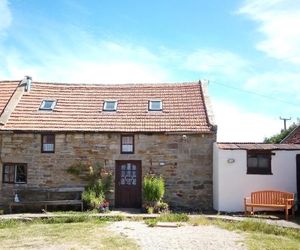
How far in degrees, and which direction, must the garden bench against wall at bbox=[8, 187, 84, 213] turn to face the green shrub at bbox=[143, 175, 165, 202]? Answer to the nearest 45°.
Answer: approximately 45° to its left

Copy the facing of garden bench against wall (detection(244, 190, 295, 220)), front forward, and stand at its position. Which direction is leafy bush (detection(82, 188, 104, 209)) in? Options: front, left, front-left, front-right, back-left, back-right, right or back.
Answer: front-right

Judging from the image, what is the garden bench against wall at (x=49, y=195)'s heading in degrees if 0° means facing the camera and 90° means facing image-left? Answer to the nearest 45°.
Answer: approximately 0°

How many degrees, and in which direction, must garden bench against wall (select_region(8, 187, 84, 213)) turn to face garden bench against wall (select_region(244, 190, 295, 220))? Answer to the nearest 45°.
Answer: approximately 45° to its left

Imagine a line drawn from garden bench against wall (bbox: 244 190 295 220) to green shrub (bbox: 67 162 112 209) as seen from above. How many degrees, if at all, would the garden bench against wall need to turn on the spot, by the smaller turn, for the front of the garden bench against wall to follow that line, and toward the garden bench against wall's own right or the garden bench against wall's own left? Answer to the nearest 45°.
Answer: approximately 45° to the garden bench against wall's own right

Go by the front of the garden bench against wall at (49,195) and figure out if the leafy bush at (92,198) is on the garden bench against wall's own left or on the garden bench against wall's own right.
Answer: on the garden bench against wall's own left
